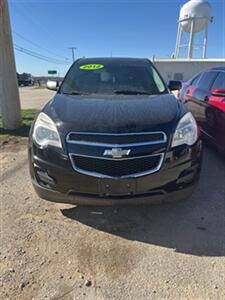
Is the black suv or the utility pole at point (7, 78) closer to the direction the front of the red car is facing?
the black suv

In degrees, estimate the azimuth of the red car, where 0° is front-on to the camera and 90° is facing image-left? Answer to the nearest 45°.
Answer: approximately 315°

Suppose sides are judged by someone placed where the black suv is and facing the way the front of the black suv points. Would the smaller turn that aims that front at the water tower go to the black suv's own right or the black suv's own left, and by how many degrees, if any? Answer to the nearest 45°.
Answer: approximately 180°

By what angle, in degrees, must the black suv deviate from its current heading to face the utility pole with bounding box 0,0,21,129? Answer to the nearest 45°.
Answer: approximately 135° to its right

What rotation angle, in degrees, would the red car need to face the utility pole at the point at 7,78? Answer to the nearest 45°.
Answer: approximately 135° to its right

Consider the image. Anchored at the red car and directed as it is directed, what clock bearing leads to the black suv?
The black suv is roughly at 2 o'clock from the red car.

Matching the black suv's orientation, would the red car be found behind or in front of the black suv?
behind

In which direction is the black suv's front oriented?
toward the camera

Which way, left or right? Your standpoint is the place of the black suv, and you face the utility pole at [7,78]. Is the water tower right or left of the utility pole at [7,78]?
right

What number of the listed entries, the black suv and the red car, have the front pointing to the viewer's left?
0

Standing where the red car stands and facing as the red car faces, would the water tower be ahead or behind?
behind
